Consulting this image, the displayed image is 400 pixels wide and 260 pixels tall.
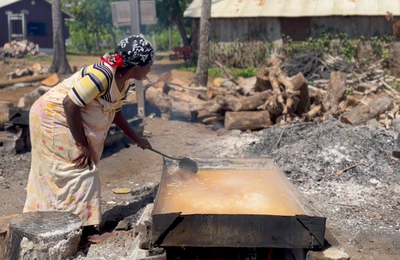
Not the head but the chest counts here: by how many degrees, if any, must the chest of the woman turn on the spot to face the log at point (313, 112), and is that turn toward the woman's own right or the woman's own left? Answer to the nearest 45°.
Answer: approximately 45° to the woman's own left

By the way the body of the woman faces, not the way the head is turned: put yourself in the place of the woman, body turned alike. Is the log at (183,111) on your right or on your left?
on your left

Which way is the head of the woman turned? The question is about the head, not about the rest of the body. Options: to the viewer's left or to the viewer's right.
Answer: to the viewer's right

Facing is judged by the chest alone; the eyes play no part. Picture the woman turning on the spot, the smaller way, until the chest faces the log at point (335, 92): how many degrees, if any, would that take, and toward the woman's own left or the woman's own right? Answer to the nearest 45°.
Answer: approximately 45° to the woman's own left

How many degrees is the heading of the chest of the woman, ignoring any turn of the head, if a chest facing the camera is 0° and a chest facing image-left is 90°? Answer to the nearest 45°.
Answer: approximately 270°

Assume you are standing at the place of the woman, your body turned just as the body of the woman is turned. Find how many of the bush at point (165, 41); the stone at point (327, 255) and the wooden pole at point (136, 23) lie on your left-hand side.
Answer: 2

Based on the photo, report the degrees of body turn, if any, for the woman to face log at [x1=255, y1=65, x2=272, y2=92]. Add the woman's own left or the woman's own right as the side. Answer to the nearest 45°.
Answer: approximately 45° to the woman's own left

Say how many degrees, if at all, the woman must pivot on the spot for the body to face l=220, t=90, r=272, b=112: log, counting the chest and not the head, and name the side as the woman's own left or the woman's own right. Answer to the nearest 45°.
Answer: approximately 45° to the woman's own left

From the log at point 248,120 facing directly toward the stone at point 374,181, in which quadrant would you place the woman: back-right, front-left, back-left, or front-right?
front-right

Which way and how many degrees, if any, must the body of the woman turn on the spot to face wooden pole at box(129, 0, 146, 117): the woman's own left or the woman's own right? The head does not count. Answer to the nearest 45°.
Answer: approximately 90° to the woman's own left

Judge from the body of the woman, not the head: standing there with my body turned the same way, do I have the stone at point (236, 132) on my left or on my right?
on my left

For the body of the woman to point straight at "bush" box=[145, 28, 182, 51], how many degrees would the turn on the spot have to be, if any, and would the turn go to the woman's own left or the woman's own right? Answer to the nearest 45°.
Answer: approximately 90° to the woman's own left

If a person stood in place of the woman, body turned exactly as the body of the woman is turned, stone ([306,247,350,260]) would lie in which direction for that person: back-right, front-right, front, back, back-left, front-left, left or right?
front-right
